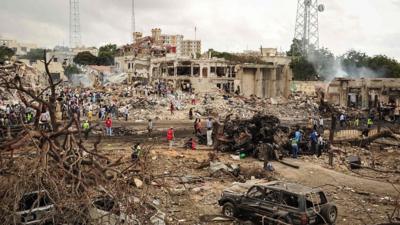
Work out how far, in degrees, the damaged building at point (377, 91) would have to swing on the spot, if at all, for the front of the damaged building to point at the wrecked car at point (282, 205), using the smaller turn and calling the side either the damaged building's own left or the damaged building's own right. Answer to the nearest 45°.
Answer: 0° — it already faces it

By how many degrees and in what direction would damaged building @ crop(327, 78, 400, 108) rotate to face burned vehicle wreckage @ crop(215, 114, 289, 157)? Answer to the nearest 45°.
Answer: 0° — it already faces it

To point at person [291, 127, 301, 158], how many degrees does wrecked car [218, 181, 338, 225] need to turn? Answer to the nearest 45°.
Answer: approximately 45° to its right

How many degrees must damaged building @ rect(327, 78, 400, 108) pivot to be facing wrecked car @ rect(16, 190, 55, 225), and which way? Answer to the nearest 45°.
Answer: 0° — it already faces it

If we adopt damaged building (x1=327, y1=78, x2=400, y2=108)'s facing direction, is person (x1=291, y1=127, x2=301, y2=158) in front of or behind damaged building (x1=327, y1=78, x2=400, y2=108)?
in front

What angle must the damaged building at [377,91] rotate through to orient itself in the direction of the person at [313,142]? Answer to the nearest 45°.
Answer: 0° — it already faces them

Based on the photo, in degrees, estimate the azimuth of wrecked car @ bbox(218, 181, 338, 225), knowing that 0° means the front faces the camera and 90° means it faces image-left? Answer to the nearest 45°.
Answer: approximately 135°

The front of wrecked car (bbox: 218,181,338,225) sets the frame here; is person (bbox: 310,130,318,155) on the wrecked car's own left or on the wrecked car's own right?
on the wrecked car's own right

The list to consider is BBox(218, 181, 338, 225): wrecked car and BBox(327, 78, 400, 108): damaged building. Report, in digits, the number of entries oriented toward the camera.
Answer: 1

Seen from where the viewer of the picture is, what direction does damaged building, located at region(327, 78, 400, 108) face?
facing the viewer
